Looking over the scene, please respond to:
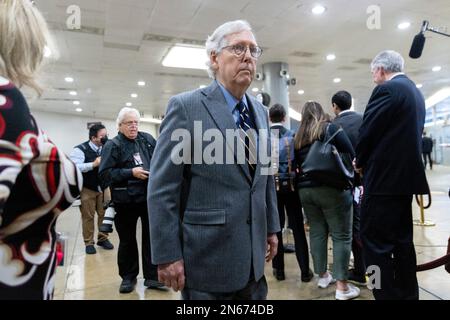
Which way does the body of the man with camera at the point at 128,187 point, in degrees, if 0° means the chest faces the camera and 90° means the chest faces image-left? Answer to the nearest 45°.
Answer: approximately 315°

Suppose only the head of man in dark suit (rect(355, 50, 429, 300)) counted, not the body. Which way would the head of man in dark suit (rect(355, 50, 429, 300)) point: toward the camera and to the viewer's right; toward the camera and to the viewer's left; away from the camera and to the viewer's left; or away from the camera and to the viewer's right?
away from the camera and to the viewer's left

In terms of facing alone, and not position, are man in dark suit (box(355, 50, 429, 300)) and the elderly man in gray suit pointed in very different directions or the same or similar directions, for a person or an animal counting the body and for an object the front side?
very different directions

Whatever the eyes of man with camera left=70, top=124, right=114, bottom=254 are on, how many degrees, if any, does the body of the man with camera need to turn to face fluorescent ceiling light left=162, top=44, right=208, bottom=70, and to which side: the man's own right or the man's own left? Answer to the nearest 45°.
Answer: approximately 90° to the man's own left
